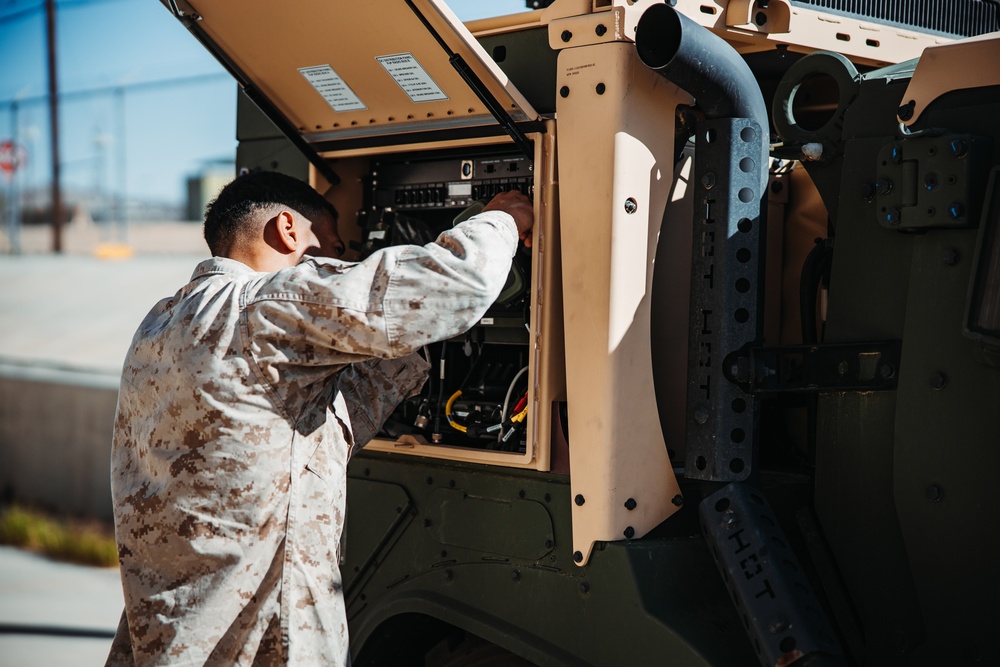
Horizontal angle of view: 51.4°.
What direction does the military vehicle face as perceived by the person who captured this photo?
facing to the right of the viewer

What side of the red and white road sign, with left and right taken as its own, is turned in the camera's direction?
front

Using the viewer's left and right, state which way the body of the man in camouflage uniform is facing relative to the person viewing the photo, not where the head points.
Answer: facing away from the viewer and to the right of the viewer

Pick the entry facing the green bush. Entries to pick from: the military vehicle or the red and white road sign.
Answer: the red and white road sign

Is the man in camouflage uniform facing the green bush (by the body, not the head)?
no

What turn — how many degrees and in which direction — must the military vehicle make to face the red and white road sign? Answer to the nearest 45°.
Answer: approximately 135° to its left

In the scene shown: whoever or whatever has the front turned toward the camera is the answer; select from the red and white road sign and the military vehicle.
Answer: the red and white road sign

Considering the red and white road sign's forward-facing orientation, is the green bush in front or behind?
in front

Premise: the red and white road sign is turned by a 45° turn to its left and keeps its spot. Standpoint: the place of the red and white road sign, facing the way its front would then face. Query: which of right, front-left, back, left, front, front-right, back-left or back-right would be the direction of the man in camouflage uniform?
front-right
